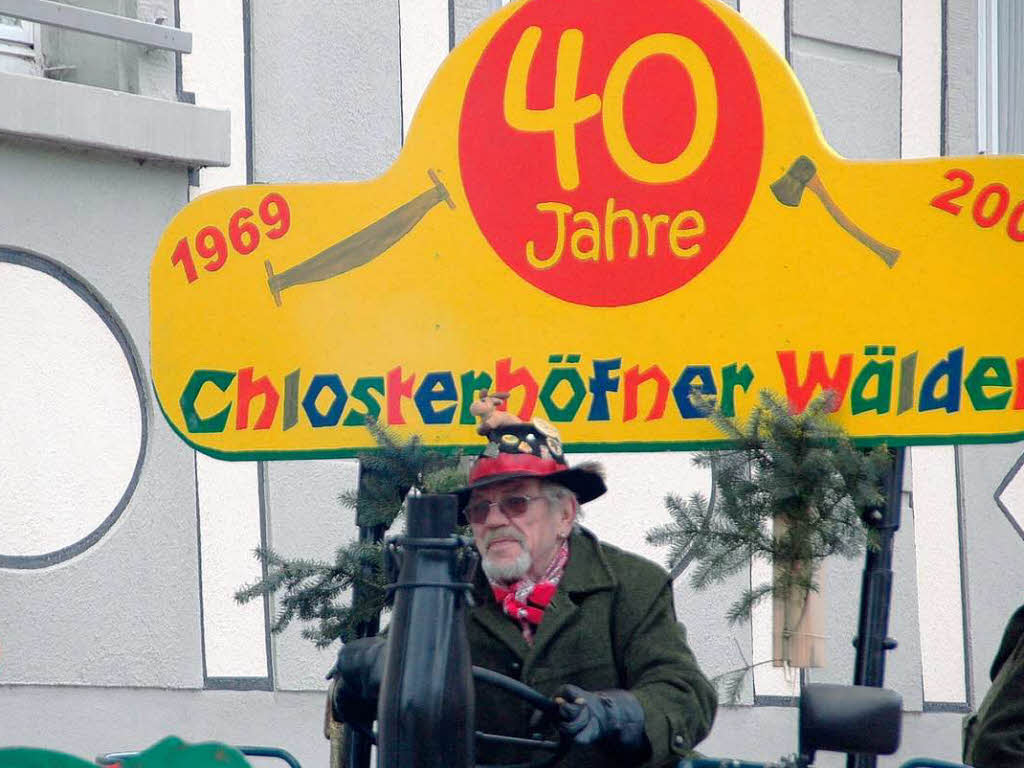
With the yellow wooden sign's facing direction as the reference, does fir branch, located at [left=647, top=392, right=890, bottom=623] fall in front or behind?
in front

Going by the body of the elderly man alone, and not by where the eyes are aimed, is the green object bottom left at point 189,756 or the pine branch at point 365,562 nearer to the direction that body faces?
the green object bottom left

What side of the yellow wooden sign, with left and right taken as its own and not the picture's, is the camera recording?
front

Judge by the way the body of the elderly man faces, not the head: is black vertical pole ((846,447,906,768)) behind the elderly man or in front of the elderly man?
behind

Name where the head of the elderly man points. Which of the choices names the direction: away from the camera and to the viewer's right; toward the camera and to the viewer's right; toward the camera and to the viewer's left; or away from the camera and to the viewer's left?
toward the camera and to the viewer's left

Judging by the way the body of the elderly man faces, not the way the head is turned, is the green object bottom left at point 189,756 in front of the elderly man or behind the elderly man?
in front

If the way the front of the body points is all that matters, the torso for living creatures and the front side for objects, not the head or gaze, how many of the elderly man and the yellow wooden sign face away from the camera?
0

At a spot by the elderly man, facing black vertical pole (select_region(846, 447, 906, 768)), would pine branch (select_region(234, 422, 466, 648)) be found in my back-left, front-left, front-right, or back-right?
back-left
